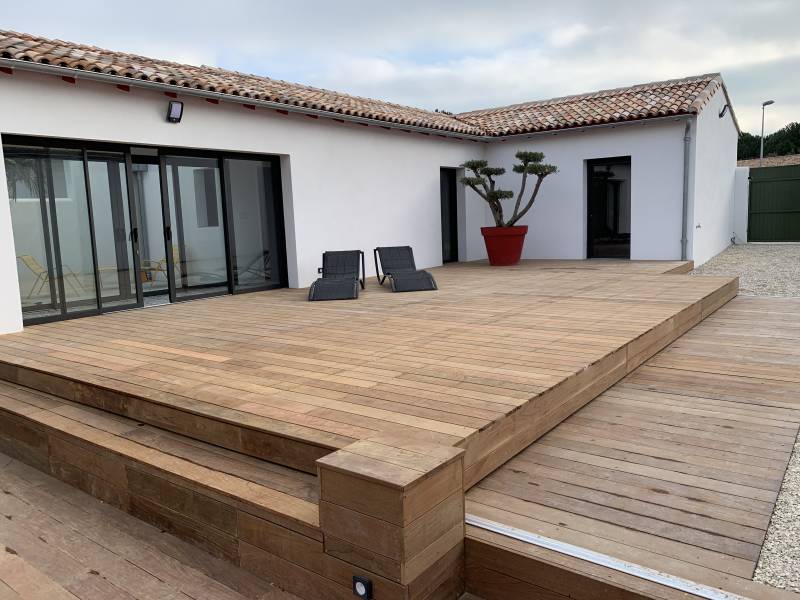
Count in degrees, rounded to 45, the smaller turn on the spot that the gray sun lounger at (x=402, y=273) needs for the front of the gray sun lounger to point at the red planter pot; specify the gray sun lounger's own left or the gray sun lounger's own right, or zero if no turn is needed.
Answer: approximately 90° to the gray sun lounger's own left

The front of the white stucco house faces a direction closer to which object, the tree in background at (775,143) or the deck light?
the deck light

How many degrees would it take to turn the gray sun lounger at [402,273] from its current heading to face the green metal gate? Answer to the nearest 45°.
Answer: approximately 90° to its left

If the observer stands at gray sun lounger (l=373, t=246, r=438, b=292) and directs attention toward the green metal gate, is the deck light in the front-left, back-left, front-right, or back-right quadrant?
back-right

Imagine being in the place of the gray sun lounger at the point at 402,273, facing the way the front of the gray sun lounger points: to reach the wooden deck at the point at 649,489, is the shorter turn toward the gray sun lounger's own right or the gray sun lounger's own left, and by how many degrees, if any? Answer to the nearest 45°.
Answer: approximately 45° to the gray sun lounger's own right

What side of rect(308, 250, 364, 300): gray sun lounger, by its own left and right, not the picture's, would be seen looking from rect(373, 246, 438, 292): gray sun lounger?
left

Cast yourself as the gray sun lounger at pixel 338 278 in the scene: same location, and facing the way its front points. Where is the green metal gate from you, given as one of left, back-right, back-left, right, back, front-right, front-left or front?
back-left

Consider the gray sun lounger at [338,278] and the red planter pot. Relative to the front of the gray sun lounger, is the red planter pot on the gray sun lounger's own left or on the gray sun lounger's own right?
on the gray sun lounger's own left

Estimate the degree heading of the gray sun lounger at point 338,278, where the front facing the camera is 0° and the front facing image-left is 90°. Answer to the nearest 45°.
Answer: approximately 0°

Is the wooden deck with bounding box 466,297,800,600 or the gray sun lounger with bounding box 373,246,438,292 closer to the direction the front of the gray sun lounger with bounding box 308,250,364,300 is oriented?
the wooden deck
